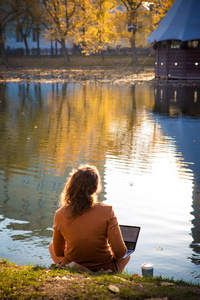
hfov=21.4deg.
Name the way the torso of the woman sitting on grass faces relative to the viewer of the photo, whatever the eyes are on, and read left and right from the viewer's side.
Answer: facing away from the viewer

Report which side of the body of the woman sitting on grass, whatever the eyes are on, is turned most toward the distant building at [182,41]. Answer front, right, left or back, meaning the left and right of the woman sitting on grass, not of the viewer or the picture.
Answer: front

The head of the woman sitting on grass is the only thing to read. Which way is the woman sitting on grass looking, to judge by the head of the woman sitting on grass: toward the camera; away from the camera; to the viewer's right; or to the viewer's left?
away from the camera

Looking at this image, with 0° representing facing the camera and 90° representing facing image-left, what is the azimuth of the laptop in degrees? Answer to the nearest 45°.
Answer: approximately 0°

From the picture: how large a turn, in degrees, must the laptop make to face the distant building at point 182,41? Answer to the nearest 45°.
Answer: approximately 180°

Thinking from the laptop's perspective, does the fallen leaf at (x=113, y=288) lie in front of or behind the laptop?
in front
